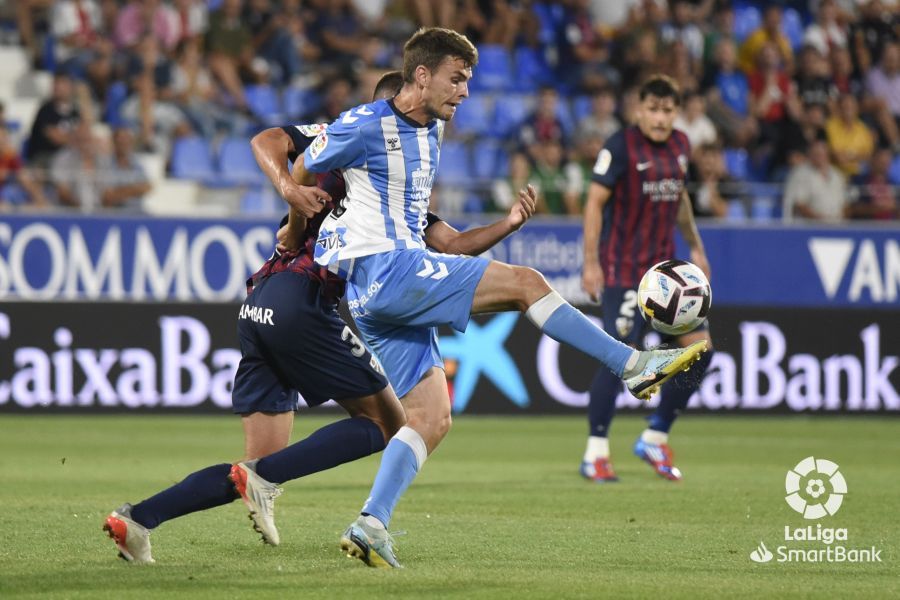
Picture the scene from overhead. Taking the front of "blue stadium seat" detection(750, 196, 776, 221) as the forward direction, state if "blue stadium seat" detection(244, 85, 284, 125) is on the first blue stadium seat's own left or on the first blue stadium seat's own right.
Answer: on the first blue stadium seat's own right

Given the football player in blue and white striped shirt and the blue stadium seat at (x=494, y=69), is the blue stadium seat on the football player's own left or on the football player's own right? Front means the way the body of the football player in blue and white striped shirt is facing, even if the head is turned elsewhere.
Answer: on the football player's own left

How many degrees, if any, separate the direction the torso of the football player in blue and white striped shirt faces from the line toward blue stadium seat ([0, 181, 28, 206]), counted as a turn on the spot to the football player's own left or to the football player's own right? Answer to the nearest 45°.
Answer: approximately 180°

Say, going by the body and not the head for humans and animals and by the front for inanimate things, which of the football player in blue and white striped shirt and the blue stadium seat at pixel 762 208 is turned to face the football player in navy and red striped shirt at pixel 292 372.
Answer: the blue stadium seat

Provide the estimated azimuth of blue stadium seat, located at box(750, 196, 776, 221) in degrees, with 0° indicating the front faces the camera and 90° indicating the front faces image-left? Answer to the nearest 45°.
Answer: approximately 0°

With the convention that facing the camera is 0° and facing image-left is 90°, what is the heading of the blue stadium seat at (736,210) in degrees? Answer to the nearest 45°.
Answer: approximately 0°

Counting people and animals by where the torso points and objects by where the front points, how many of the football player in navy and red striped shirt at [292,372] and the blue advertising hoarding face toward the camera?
1

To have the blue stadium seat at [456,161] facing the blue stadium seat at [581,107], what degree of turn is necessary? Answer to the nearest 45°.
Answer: approximately 135° to its left
